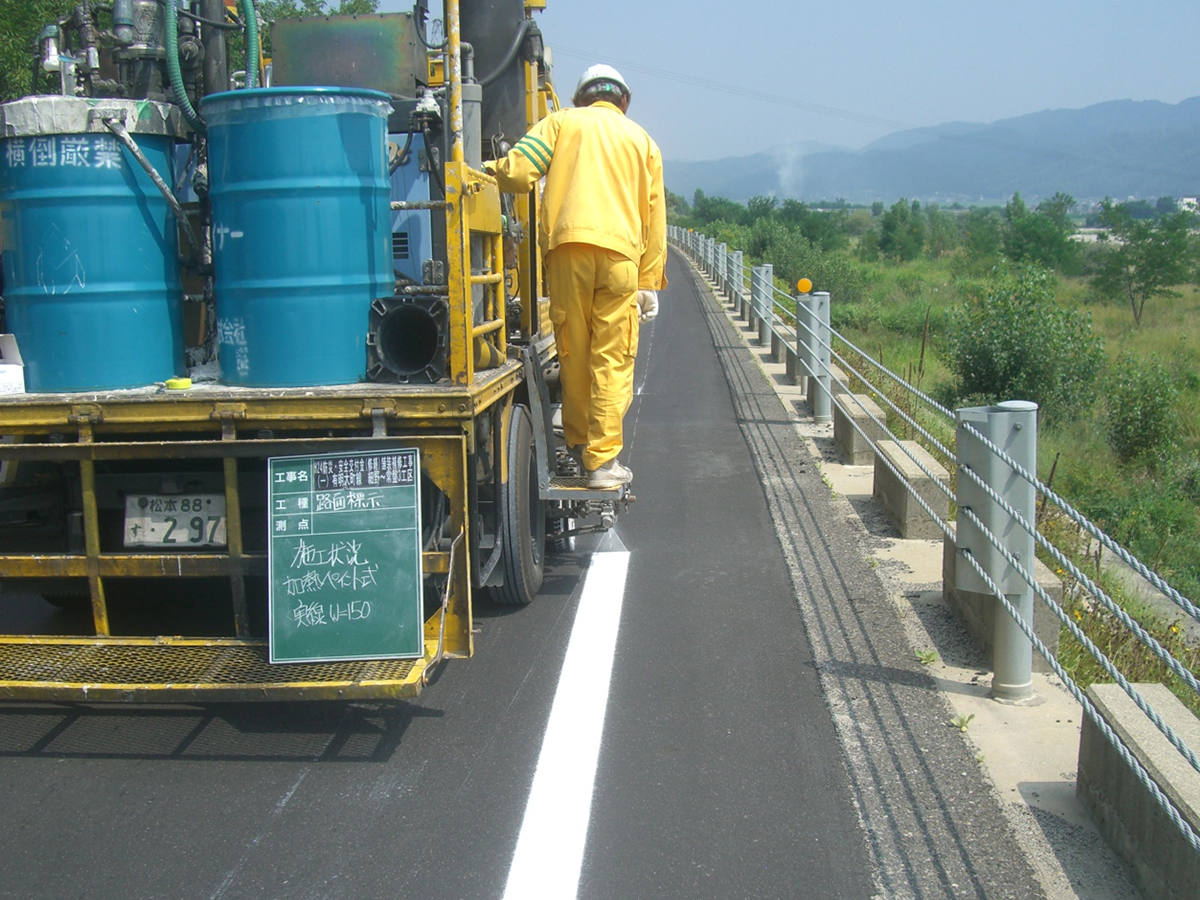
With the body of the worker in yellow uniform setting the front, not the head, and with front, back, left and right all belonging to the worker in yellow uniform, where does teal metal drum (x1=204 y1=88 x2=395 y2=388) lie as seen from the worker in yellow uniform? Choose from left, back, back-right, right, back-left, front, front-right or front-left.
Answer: back-left

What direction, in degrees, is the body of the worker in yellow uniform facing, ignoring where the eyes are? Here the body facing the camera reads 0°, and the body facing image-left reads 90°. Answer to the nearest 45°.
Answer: approximately 180°

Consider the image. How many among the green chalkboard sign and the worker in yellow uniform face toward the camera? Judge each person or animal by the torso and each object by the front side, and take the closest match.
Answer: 1

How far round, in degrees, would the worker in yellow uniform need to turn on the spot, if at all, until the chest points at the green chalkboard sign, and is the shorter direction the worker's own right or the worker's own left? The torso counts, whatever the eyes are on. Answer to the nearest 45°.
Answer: approximately 135° to the worker's own left

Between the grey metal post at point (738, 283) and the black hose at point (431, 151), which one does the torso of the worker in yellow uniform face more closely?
the grey metal post

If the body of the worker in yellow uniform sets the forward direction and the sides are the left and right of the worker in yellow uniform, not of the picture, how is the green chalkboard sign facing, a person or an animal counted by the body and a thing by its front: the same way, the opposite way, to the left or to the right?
the opposite way

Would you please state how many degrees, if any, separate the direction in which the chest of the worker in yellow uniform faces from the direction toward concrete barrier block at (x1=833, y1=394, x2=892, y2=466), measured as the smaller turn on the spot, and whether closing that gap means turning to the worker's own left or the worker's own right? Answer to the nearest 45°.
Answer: approximately 45° to the worker's own right

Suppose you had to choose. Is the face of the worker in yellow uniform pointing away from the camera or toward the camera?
away from the camera

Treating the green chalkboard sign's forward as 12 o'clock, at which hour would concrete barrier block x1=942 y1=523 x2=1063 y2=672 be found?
The concrete barrier block is roughly at 9 o'clock from the green chalkboard sign.

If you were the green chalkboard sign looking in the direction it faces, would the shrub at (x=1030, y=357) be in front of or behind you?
behind

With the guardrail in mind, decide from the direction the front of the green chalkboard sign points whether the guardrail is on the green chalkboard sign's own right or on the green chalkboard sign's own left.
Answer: on the green chalkboard sign's own left
